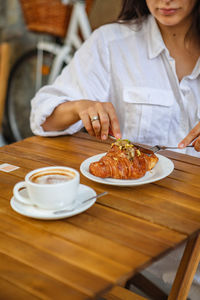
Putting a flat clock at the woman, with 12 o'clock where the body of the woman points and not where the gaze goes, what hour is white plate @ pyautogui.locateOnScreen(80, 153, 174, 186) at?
The white plate is roughly at 12 o'clock from the woman.

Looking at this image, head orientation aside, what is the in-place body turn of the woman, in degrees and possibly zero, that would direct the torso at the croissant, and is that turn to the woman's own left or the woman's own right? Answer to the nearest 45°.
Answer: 0° — they already face it

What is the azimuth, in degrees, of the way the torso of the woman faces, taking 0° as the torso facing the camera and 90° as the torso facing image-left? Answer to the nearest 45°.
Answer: approximately 0°
